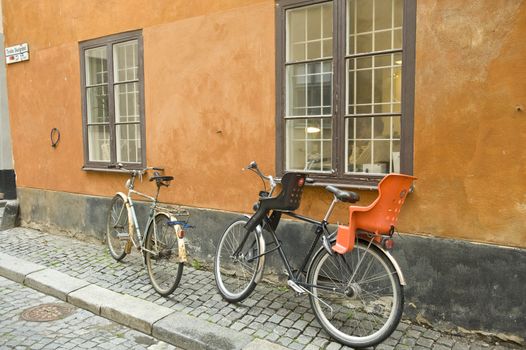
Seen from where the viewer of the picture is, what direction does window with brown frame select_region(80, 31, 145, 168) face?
facing the viewer and to the left of the viewer

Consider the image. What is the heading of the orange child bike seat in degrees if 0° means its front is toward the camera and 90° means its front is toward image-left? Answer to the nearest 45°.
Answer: approximately 90°

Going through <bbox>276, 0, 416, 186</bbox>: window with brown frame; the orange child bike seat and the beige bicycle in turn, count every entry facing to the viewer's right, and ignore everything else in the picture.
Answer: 0

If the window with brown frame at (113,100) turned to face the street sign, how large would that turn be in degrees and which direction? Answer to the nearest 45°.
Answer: approximately 90° to its right

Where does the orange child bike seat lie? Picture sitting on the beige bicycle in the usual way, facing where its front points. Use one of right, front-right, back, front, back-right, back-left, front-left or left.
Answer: back

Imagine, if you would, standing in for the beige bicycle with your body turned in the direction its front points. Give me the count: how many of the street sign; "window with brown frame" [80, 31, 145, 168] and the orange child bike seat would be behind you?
1

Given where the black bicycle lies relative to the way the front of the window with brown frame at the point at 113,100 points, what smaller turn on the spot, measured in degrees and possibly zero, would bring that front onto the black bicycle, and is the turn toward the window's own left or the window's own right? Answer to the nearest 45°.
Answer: approximately 90° to the window's own left

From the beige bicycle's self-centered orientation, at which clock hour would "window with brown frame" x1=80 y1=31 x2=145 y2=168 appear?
The window with brown frame is roughly at 1 o'clock from the beige bicycle.

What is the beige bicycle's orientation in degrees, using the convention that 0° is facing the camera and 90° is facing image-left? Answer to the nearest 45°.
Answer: approximately 135°

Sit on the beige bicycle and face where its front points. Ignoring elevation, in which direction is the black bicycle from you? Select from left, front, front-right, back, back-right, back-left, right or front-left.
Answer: back

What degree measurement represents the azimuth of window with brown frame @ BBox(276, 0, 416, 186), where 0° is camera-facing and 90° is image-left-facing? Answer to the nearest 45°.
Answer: approximately 45°

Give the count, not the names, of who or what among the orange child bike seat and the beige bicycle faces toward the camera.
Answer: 0
